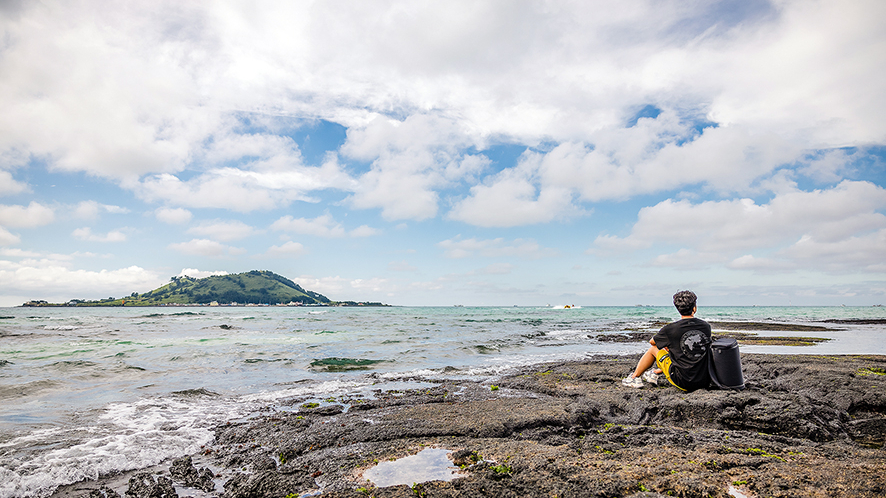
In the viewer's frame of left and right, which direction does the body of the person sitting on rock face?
facing away from the viewer and to the left of the viewer
